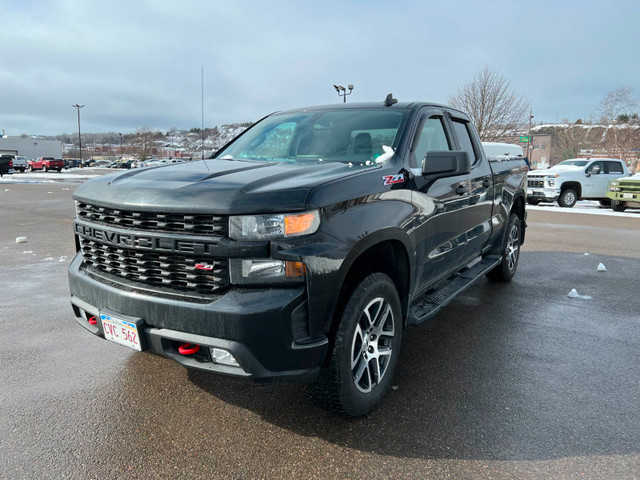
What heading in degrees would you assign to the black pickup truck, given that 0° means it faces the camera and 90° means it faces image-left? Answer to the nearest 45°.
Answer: approximately 45°

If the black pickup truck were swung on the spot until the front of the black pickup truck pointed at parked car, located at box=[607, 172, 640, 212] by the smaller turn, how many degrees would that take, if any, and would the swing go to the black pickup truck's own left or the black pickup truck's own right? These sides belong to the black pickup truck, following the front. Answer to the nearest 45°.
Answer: approximately 180°

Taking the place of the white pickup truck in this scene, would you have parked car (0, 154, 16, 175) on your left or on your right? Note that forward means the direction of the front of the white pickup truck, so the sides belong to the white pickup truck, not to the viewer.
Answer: on your right

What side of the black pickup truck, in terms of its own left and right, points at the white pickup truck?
back

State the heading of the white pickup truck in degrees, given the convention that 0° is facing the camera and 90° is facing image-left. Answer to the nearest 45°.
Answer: approximately 45°

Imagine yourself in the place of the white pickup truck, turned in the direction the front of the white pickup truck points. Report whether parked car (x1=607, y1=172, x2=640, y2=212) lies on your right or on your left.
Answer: on your left

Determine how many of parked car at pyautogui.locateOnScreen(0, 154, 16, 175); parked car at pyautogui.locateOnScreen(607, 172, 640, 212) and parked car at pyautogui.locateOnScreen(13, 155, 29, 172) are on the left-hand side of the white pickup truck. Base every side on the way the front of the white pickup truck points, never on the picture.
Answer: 1

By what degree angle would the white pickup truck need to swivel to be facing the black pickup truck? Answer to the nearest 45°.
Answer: approximately 45° to its left
